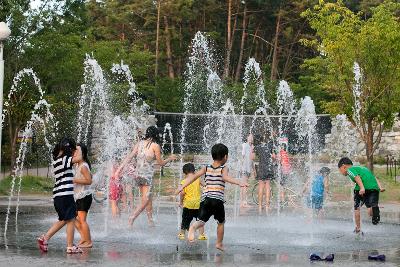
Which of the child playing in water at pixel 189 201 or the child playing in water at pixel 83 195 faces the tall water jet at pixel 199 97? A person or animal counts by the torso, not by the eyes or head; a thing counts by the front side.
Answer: the child playing in water at pixel 189 201

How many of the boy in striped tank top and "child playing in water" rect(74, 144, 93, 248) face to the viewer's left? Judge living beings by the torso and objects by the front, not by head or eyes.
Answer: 1

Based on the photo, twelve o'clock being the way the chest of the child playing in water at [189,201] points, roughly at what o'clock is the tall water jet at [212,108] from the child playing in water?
The tall water jet is roughly at 12 o'clock from the child playing in water.

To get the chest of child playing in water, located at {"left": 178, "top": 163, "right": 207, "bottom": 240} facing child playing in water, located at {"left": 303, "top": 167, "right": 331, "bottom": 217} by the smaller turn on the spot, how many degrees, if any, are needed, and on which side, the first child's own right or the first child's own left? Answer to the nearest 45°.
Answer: approximately 45° to the first child's own right

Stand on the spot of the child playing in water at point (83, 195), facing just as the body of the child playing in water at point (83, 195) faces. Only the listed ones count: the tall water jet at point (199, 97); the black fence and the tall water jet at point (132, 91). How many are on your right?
3

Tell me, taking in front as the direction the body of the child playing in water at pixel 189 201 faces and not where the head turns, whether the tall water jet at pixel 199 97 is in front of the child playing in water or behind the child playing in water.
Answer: in front

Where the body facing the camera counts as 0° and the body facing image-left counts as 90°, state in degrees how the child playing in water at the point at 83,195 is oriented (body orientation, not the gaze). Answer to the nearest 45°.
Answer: approximately 90°

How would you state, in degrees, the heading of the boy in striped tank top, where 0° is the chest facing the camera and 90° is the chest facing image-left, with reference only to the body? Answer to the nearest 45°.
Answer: approximately 225°

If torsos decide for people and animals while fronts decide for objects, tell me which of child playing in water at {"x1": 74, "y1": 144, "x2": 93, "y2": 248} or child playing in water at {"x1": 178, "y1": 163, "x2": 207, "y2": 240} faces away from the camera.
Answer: child playing in water at {"x1": 178, "y1": 163, "x2": 207, "y2": 240}

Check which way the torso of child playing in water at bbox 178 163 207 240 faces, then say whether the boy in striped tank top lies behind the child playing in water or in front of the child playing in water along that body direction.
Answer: behind

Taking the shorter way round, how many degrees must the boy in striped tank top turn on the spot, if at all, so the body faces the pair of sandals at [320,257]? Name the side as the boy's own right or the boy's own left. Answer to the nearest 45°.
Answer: approximately 90° to the boy's own right

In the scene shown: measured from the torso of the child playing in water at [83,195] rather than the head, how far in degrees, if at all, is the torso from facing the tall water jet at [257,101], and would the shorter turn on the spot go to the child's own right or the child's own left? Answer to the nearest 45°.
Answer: approximately 90° to the child's own right

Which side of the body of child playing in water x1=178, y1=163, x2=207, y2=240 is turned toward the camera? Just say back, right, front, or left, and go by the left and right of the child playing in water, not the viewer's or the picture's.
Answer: back
